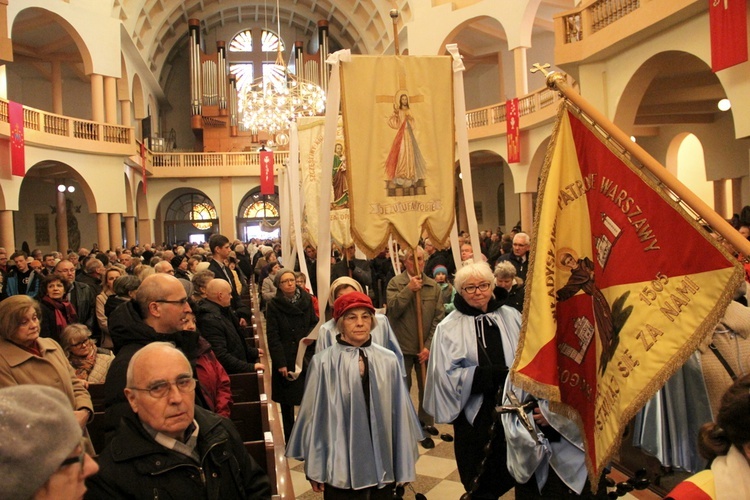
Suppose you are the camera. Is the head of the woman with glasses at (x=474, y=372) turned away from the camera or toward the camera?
toward the camera

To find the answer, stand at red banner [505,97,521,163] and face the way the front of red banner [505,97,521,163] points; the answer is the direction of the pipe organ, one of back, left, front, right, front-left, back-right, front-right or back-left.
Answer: right

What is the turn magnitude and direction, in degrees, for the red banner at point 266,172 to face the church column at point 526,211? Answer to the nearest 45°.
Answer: approximately 45° to its left

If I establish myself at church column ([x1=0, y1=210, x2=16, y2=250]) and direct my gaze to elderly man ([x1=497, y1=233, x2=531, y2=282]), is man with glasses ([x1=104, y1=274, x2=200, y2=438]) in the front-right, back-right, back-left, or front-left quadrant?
front-right

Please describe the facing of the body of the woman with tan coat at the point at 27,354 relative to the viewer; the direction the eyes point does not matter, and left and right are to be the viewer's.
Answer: facing the viewer and to the right of the viewer

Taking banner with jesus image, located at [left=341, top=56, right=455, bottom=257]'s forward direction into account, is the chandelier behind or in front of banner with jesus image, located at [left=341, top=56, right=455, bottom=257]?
behind

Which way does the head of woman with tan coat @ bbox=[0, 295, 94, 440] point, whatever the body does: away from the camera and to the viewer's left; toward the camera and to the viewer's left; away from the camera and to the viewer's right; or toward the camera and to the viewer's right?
toward the camera and to the viewer's right

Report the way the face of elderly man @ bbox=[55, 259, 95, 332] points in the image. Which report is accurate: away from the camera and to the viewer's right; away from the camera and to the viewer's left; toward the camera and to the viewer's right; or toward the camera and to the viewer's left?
toward the camera and to the viewer's right

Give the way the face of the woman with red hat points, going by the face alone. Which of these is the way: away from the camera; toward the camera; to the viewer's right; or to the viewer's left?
toward the camera

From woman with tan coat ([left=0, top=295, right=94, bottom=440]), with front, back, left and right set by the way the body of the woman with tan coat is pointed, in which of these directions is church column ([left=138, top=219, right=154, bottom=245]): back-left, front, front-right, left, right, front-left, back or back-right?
back-left

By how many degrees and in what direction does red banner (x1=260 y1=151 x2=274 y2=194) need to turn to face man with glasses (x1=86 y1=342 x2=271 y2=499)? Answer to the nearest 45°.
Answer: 0° — it already faces them

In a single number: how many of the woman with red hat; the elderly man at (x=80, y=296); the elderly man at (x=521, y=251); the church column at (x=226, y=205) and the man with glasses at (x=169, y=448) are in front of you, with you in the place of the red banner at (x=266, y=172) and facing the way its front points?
4
